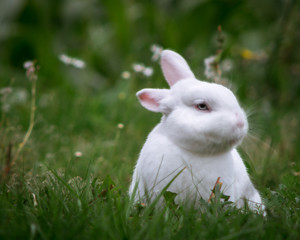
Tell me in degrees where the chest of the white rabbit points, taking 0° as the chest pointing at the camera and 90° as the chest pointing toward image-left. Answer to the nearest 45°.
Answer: approximately 315°
